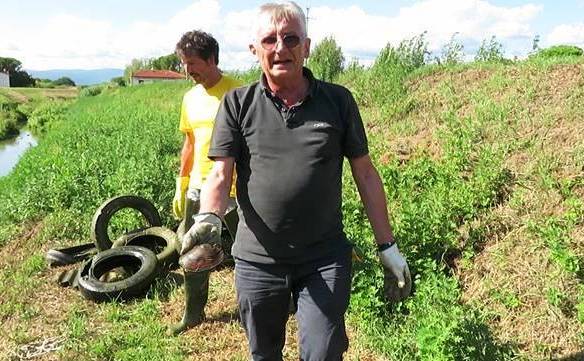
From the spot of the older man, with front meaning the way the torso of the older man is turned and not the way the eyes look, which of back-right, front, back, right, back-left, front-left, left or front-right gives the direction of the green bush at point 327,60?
back

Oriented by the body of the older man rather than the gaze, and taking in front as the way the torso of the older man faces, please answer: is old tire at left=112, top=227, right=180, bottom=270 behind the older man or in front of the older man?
behind

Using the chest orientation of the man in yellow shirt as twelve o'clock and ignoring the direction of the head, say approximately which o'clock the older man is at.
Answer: The older man is roughly at 10 o'clock from the man in yellow shirt.

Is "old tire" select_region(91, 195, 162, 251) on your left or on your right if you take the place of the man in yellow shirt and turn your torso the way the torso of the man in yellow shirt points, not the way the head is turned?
on your right

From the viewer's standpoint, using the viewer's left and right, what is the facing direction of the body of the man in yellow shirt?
facing the viewer and to the left of the viewer

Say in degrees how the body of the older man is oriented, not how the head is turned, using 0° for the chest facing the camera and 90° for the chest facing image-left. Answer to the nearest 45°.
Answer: approximately 0°

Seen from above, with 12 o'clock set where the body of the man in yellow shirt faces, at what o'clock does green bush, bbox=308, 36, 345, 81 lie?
The green bush is roughly at 5 o'clock from the man in yellow shirt.

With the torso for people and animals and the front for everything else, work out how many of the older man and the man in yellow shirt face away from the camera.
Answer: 0

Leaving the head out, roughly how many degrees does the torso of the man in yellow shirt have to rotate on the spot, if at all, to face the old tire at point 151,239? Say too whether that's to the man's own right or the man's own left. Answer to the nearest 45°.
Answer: approximately 135° to the man's own right

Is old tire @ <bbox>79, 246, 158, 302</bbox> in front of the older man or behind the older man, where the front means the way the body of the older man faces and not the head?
behind
